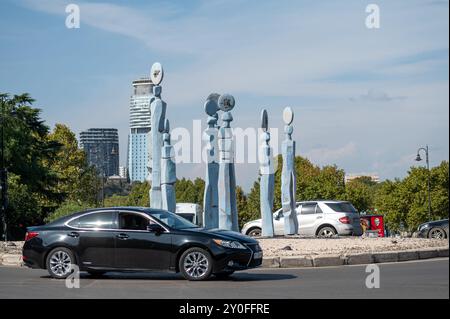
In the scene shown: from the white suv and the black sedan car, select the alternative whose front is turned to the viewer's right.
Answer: the black sedan car

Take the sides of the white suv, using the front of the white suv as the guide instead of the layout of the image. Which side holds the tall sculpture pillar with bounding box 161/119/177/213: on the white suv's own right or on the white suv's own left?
on the white suv's own left

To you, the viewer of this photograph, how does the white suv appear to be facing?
facing away from the viewer and to the left of the viewer

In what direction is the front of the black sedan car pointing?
to the viewer's right

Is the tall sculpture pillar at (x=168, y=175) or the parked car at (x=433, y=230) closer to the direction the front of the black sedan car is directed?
the parked car

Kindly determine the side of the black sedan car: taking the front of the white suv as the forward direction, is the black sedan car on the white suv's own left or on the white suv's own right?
on the white suv's own left

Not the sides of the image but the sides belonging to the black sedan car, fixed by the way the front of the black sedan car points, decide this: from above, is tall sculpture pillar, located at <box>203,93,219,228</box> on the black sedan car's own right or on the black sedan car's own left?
on the black sedan car's own left

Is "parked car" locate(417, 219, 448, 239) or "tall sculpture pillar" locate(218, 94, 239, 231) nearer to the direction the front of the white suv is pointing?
the tall sculpture pillar

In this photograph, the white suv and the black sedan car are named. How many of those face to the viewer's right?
1

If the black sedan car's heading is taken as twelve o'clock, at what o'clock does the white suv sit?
The white suv is roughly at 10 o'clock from the black sedan car.

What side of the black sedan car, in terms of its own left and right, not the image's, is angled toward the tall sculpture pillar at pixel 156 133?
left

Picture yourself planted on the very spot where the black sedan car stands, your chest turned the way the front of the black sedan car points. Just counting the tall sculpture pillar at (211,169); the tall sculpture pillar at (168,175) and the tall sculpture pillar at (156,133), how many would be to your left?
3

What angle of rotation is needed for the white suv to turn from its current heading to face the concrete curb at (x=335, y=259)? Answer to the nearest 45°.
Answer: approximately 135° to its left
